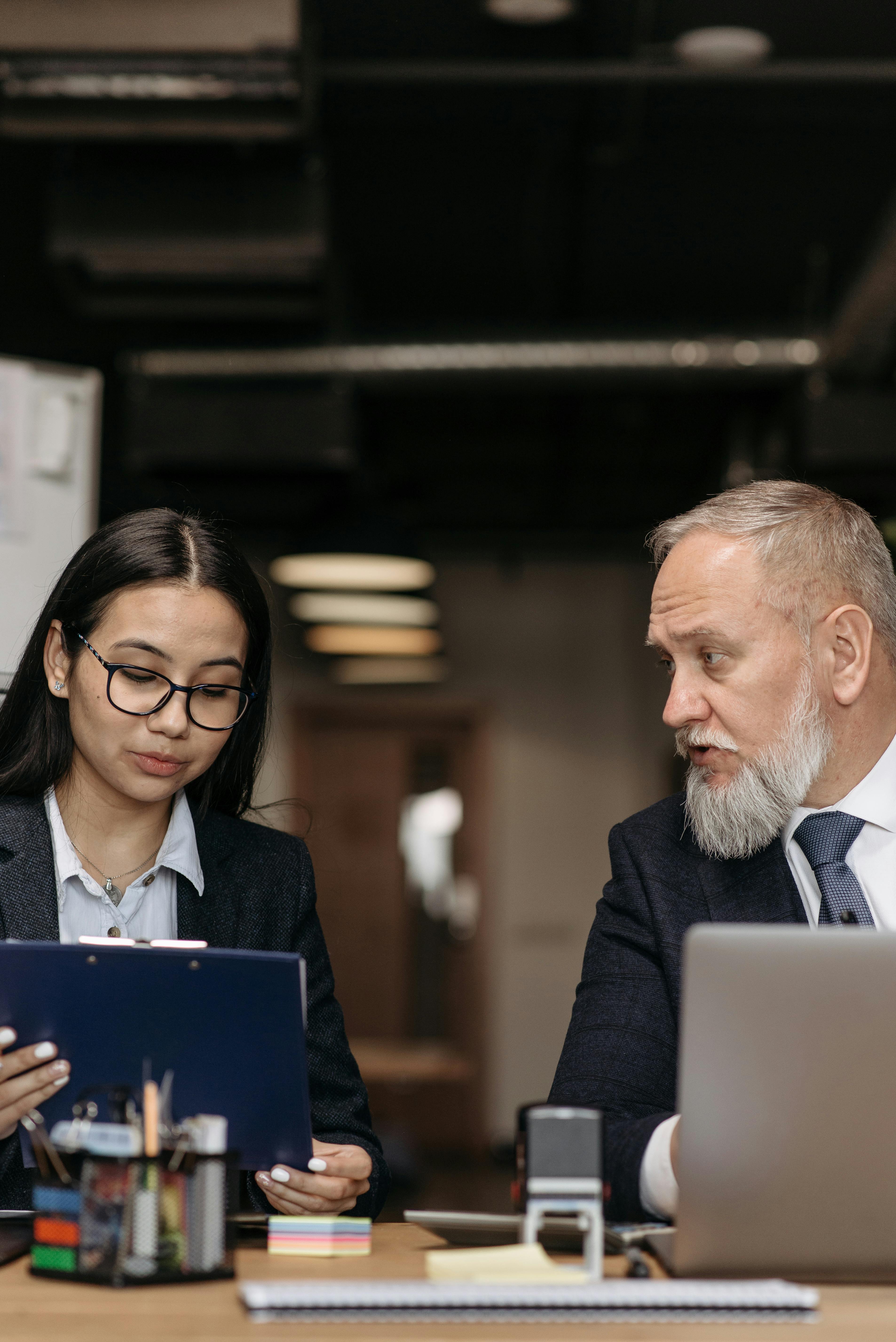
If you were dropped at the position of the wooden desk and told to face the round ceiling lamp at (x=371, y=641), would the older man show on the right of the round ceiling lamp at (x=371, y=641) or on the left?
right

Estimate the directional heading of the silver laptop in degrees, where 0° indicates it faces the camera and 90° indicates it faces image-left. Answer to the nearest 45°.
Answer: approximately 180°

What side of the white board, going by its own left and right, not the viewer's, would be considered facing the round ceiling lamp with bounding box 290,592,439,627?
back

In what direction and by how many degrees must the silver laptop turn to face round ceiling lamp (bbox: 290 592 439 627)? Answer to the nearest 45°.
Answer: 0° — it already faces it

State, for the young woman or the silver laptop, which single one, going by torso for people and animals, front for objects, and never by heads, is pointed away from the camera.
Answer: the silver laptop

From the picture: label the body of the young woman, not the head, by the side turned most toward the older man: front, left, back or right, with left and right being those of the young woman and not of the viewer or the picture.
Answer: left

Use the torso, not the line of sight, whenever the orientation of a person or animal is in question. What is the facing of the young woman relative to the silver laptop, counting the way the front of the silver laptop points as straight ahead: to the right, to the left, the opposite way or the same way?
the opposite way
